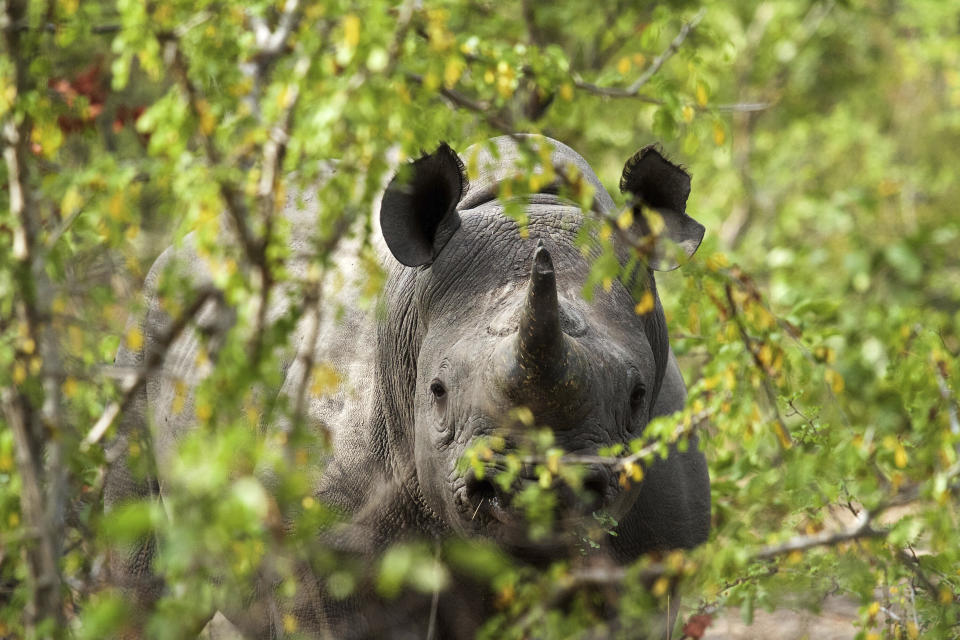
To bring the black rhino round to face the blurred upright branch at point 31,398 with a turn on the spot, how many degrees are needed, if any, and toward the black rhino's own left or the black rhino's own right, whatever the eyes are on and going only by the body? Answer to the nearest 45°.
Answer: approximately 90° to the black rhino's own right

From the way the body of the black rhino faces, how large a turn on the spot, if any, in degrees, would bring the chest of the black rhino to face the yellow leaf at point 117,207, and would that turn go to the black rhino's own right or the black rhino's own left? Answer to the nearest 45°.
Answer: approximately 90° to the black rhino's own right

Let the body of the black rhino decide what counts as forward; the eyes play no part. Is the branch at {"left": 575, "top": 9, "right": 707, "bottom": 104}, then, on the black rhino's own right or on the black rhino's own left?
on the black rhino's own left

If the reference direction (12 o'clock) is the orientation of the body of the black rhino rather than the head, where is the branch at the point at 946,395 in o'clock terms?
The branch is roughly at 11 o'clock from the black rhino.

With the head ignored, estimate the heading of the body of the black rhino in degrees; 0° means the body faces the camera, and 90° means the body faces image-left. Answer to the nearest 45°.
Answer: approximately 315°
